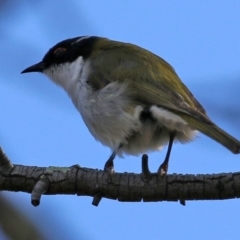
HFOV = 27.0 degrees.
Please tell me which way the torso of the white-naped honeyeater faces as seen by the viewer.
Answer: to the viewer's left

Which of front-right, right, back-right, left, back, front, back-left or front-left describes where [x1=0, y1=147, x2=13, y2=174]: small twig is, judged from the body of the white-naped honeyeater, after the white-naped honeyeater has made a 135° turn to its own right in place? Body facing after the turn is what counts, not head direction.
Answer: back
